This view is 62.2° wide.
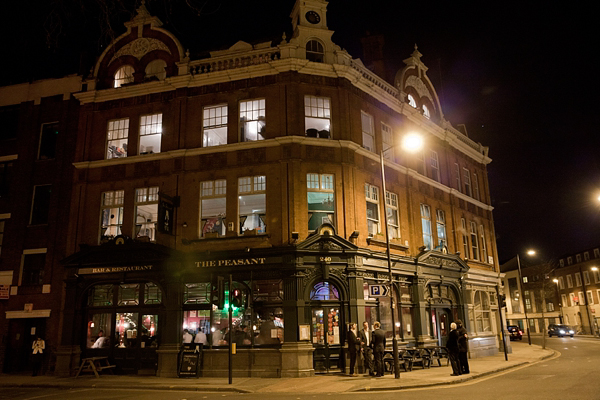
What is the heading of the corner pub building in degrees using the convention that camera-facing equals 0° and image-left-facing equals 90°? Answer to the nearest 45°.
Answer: approximately 0°

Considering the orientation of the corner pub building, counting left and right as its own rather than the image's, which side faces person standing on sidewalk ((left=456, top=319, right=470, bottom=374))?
left

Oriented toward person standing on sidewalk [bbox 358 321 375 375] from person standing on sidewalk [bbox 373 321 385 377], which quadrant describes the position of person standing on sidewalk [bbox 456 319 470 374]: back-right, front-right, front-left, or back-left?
back-right

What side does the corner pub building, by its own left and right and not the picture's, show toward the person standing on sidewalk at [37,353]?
right

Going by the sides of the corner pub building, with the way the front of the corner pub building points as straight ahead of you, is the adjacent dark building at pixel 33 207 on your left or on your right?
on your right
